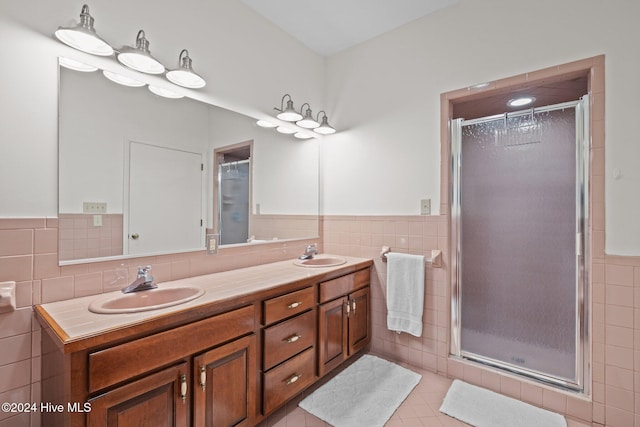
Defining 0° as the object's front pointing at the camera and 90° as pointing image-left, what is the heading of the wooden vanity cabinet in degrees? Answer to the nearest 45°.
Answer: approximately 315°

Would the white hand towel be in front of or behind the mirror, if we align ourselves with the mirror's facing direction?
in front

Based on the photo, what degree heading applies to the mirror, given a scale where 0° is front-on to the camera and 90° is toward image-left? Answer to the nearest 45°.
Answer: approximately 315°
